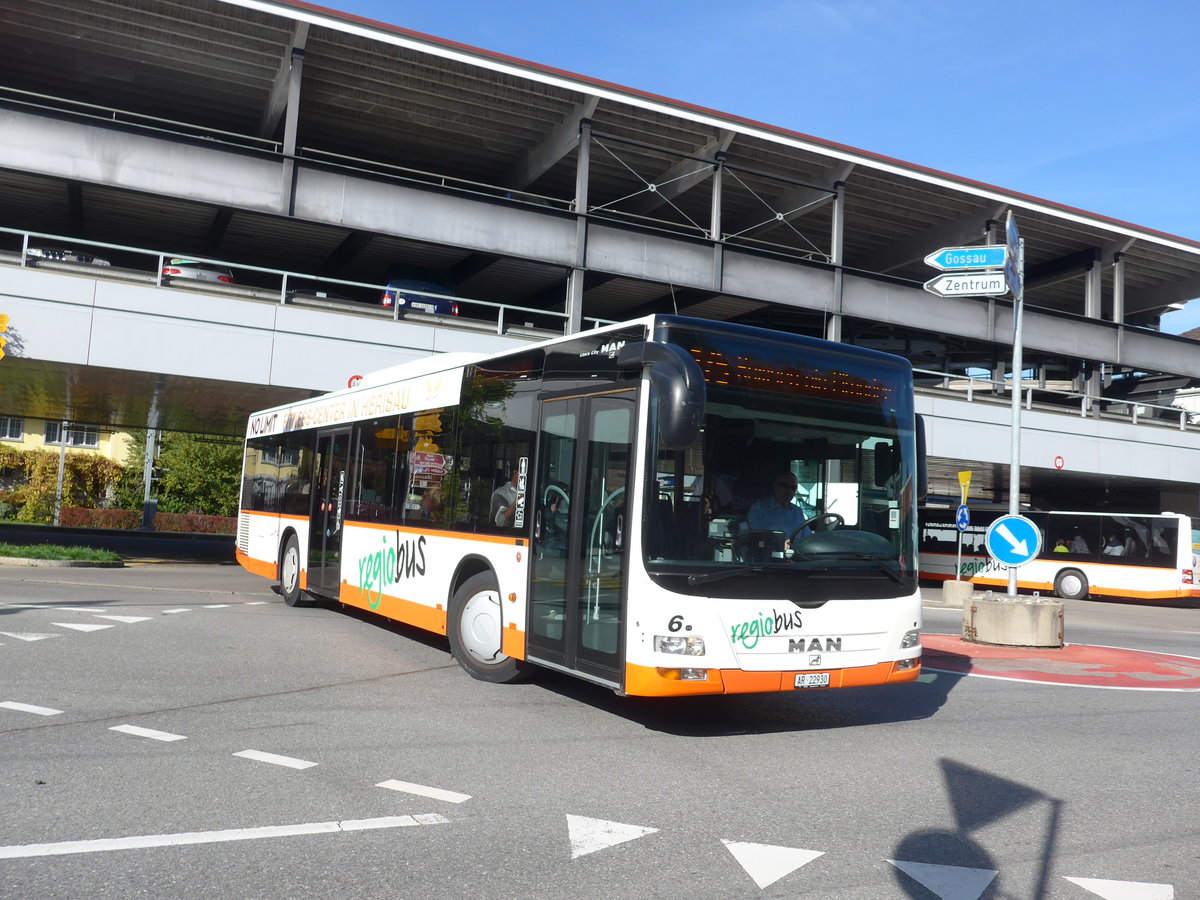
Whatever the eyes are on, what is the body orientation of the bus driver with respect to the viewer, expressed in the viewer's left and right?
facing the viewer and to the right of the viewer

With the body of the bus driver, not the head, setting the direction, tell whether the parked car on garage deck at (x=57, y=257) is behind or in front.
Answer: behind

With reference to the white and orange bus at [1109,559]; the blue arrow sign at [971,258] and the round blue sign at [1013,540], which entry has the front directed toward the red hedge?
the white and orange bus

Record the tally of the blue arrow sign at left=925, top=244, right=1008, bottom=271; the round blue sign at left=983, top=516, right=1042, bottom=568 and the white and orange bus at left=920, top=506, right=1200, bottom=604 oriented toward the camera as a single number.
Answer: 2

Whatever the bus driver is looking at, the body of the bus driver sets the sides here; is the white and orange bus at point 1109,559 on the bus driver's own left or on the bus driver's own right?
on the bus driver's own left

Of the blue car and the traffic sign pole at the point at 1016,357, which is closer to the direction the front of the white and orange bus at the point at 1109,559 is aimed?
the blue car

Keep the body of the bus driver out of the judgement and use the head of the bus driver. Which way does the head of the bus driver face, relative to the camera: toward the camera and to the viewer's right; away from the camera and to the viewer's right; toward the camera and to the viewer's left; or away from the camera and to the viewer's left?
toward the camera and to the viewer's right

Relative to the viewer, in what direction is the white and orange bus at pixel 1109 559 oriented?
to the viewer's left

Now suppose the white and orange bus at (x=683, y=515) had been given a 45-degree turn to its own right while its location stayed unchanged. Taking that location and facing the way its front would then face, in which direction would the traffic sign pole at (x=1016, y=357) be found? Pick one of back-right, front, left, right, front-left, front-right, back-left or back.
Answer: back-left

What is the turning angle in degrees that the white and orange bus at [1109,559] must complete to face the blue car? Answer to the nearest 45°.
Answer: approximately 45° to its left

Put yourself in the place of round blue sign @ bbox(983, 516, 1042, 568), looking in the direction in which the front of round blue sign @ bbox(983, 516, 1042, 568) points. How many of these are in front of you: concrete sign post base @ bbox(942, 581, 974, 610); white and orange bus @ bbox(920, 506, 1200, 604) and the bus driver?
1

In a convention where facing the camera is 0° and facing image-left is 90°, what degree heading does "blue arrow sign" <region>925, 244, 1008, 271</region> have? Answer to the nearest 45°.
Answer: approximately 0°
